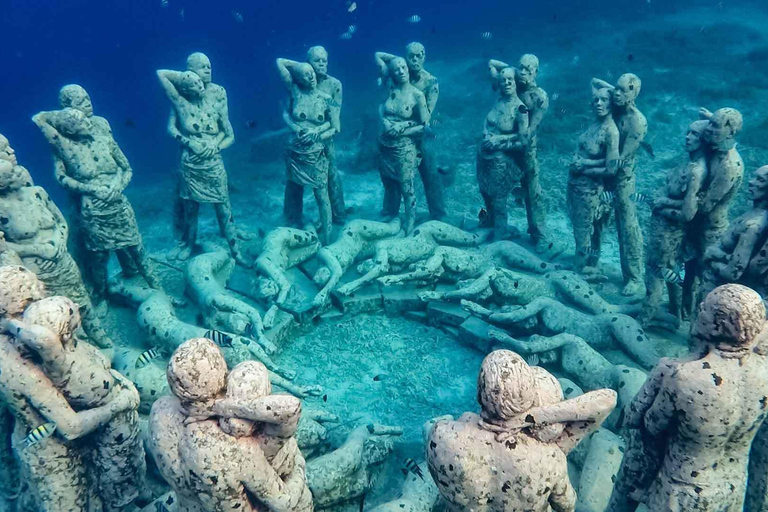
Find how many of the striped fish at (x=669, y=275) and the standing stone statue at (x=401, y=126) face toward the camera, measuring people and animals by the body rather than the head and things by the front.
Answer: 1

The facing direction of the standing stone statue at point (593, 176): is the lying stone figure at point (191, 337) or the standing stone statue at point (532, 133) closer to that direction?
the lying stone figure

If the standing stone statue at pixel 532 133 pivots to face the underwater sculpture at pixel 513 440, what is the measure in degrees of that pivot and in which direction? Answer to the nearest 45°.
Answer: approximately 45° to its left
